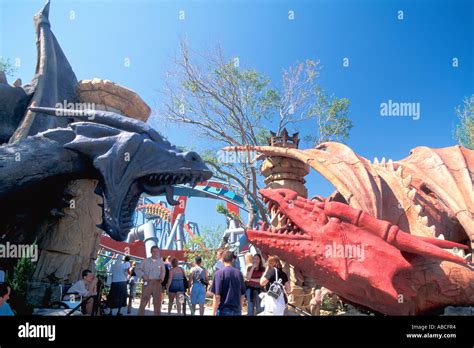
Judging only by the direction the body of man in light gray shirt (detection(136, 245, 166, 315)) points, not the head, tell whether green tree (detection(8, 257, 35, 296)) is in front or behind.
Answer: in front

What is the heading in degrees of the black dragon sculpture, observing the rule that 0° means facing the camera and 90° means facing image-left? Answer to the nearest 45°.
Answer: approximately 270°

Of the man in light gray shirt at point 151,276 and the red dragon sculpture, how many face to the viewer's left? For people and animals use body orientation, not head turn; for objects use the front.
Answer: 1

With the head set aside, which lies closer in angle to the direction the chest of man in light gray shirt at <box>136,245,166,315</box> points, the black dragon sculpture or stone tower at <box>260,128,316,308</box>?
the black dragon sculpture

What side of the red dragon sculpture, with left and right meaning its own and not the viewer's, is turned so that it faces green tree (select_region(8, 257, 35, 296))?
front

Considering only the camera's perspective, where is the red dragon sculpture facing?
facing to the left of the viewer
